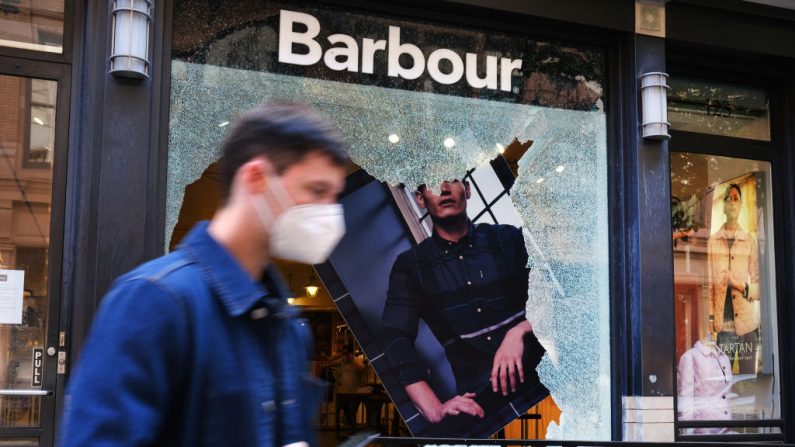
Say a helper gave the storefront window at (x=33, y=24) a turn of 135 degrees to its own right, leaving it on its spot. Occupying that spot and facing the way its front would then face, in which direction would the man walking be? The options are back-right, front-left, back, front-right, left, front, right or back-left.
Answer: back

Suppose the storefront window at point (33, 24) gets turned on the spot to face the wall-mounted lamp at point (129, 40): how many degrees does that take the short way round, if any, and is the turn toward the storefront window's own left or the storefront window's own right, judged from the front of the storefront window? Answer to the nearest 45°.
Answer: approximately 90° to the storefront window's own left

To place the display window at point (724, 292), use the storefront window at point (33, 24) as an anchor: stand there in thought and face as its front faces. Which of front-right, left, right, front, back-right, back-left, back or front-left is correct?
back-left

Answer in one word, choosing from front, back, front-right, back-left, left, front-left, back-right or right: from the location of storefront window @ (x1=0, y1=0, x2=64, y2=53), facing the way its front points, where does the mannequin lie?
back-left

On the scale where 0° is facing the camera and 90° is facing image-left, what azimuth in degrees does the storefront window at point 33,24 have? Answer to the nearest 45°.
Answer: approximately 45°

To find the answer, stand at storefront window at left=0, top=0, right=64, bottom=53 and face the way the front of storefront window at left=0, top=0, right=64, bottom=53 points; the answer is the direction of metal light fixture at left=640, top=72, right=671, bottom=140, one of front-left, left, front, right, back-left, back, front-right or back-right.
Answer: back-left

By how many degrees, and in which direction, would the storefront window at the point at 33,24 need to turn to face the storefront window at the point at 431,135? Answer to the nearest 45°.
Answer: approximately 135° to its left

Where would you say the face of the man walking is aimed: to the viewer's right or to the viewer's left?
to the viewer's right
